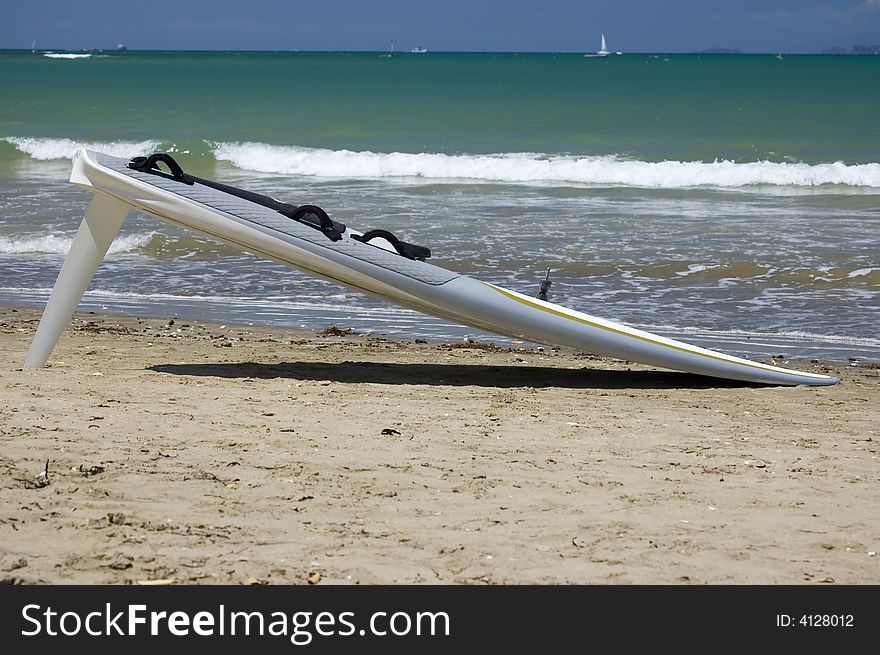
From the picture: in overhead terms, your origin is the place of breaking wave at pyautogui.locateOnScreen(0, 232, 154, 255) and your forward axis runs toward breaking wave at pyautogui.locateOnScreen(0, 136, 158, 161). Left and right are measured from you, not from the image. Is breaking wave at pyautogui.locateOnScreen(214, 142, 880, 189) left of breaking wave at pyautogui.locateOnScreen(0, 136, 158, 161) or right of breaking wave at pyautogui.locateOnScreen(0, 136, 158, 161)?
right

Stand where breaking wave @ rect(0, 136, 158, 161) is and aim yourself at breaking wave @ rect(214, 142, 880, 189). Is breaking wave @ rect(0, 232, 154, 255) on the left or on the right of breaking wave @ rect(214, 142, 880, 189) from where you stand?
right

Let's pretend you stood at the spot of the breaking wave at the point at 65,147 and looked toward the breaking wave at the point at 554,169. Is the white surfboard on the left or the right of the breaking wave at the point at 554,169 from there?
right

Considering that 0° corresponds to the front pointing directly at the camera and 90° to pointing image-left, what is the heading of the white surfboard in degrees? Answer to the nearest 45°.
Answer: approximately 270°

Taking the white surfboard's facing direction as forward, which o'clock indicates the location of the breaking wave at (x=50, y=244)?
The breaking wave is roughly at 8 o'clock from the white surfboard.

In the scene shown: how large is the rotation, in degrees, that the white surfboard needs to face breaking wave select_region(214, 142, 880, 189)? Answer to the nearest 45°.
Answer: approximately 90° to its left

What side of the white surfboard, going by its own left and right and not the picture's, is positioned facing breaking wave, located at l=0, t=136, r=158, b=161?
left
